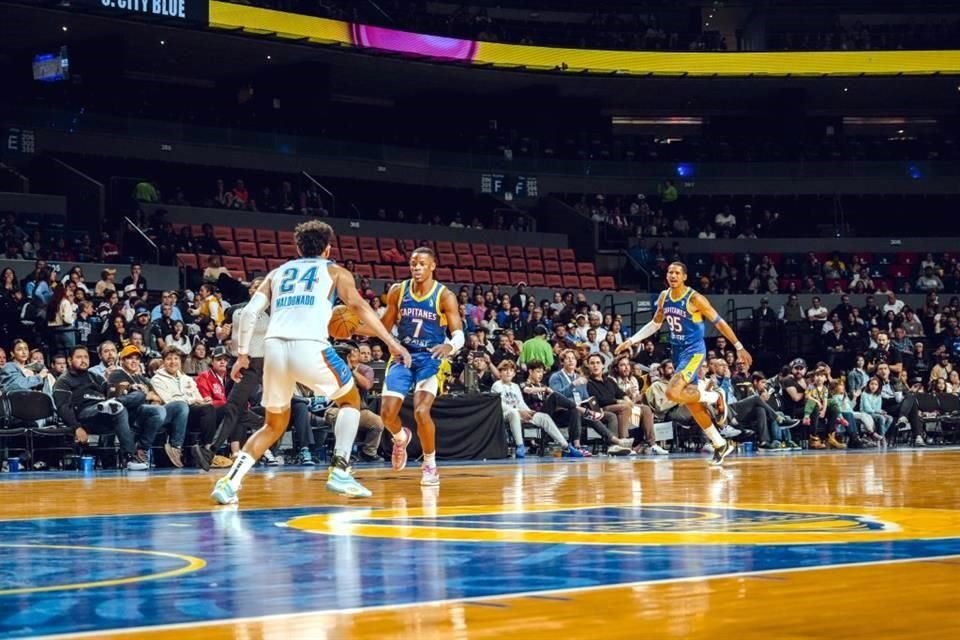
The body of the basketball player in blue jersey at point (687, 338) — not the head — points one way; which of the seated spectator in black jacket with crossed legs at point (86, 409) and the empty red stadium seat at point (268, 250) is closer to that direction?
the seated spectator in black jacket with crossed legs

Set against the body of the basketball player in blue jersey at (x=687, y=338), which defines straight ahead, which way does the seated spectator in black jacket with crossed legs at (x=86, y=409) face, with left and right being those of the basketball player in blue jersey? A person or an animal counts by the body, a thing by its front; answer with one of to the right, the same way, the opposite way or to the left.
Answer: to the left

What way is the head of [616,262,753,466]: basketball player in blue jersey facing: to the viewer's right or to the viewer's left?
to the viewer's left

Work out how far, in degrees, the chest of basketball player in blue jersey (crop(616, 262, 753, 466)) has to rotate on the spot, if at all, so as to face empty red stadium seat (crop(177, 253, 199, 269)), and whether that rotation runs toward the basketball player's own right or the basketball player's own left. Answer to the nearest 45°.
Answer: approximately 90° to the basketball player's own right

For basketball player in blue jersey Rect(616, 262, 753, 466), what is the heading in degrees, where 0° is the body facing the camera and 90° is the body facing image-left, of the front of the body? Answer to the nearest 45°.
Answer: approximately 45°

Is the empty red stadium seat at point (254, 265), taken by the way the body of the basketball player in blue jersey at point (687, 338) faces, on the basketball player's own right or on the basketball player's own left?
on the basketball player's own right

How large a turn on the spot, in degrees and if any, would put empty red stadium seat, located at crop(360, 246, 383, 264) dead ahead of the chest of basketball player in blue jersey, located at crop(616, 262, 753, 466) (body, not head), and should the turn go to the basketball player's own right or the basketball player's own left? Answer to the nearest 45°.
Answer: approximately 90° to the basketball player's own right
